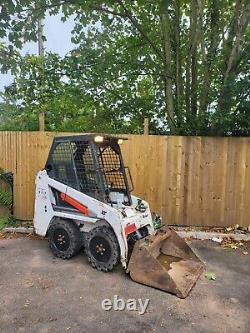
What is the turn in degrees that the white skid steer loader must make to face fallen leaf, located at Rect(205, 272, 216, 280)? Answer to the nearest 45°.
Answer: approximately 45° to its left

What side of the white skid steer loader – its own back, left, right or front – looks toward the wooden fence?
left

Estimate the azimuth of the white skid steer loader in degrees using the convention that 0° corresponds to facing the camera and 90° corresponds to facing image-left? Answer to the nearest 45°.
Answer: approximately 315°

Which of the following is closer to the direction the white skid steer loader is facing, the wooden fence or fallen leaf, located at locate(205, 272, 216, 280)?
the fallen leaf
